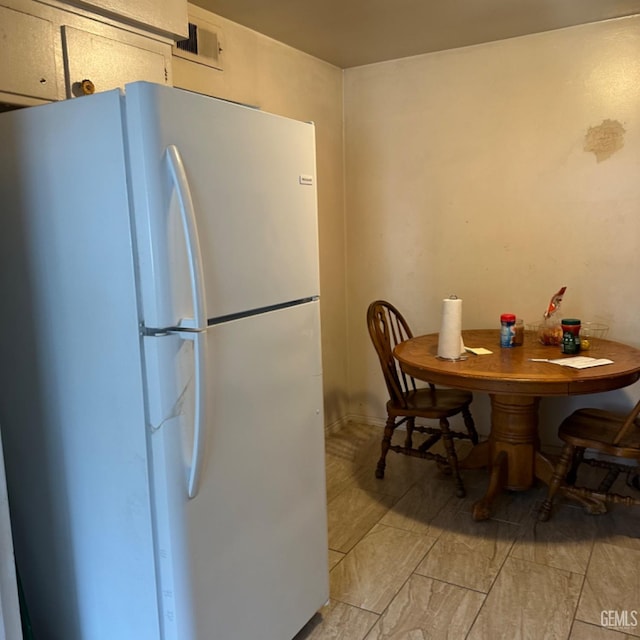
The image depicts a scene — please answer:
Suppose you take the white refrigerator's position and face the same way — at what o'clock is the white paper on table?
The white paper on table is roughly at 10 o'clock from the white refrigerator.

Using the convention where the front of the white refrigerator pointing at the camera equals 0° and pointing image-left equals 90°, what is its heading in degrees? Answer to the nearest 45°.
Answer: approximately 315°

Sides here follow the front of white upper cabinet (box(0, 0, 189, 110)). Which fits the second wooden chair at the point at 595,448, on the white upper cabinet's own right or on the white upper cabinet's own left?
on the white upper cabinet's own left

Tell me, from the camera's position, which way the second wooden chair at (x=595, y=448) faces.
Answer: facing away from the viewer and to the left of the viewer

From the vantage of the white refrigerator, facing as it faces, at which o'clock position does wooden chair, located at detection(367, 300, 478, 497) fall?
The wooden chair is roughly at 9 o'clock from the white refrigerator.

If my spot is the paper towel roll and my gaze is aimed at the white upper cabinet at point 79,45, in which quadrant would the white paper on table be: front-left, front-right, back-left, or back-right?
back-left

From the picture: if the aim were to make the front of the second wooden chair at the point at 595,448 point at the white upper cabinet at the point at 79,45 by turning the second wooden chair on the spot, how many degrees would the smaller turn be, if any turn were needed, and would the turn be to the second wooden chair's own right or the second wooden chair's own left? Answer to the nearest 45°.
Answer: approximately 90° to the second wooden chair's own left

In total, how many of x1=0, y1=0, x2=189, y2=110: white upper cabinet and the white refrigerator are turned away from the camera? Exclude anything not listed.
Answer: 0

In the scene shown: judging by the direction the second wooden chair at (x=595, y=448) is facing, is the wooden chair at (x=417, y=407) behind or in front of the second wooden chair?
in front

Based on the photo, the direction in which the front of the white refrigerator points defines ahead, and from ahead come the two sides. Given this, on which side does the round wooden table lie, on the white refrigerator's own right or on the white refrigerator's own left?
on the white refrigerator's own left
